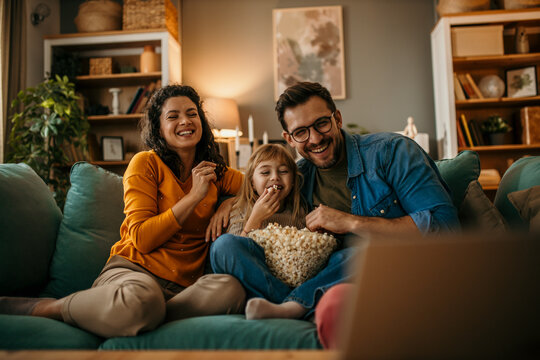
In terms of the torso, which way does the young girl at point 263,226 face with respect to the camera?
toward the camera

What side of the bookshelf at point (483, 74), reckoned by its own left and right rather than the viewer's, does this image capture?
front

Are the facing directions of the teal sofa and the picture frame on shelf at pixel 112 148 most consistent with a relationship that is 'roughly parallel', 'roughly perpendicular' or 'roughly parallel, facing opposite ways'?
roughly parallel

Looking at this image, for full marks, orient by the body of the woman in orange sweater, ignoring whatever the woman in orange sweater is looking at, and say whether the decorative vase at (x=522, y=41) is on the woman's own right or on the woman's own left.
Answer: on the woman's own left

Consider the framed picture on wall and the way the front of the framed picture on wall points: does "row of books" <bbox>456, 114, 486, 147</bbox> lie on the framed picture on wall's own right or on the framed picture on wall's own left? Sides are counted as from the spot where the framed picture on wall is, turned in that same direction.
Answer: on the framed picture on wall's own left

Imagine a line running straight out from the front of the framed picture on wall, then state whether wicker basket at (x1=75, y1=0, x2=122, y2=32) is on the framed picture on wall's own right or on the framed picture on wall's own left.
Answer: on the framed picture on wall's own right

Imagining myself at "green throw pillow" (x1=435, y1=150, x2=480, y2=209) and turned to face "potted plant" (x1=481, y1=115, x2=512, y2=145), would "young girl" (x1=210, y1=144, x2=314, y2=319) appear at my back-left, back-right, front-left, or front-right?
back-left

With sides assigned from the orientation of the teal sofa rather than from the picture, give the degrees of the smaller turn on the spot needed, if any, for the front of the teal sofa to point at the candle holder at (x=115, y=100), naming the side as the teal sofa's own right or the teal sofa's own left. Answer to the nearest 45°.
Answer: approximately 180°

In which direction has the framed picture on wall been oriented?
toward the camera

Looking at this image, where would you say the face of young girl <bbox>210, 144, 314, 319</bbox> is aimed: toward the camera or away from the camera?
toward the camera
